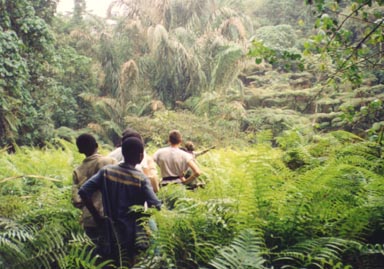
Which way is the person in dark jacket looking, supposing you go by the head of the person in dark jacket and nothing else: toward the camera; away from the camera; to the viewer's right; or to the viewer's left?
away from the camera

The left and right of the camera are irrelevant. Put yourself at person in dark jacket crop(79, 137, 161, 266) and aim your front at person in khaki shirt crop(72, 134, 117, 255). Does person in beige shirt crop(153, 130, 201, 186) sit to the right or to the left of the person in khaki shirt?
right

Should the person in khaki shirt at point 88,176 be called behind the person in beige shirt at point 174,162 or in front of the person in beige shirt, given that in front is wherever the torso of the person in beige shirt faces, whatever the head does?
behind

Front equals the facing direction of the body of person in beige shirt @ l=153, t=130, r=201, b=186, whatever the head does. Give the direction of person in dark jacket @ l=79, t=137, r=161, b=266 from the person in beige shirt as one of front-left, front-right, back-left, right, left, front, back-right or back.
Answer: back

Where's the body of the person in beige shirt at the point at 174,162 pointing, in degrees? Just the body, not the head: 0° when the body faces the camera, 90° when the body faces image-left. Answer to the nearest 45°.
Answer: approximately 180°
